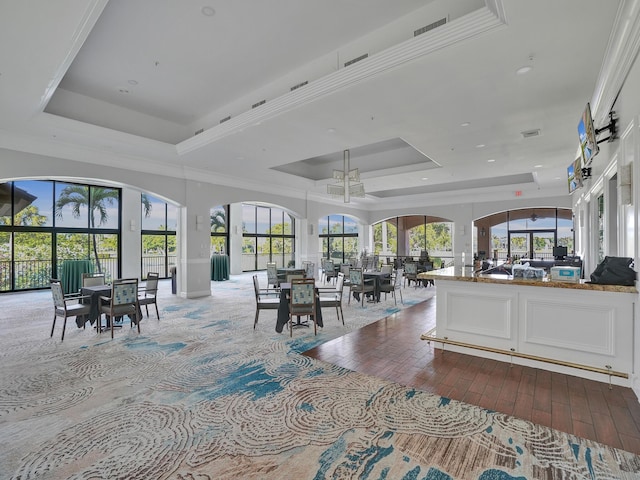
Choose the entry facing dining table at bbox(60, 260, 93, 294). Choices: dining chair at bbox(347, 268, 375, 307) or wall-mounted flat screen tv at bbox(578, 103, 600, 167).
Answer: the wall-mounted flat screen tv

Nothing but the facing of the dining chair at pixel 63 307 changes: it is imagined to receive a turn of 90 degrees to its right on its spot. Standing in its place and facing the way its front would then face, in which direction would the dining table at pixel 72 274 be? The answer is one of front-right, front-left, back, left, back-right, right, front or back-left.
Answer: back-left

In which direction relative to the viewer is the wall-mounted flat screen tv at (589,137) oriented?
to the viewer's left

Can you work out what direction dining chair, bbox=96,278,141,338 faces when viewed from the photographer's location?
facing away from the viewer and to the left of the viewer

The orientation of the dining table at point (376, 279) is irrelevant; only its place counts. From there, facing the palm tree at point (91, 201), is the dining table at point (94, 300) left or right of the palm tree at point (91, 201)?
left

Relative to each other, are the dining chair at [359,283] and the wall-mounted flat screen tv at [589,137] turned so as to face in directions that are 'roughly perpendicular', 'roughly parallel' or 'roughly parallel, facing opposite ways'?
roughly perpendicular

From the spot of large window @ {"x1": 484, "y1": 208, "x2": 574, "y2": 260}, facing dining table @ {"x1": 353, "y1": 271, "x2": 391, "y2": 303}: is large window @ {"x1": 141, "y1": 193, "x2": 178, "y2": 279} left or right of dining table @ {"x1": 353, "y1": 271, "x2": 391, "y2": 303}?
right

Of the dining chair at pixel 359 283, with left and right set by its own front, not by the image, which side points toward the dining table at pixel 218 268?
left

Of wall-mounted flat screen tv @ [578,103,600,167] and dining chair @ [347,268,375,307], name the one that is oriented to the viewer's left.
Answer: the wall-mounted flat screen tv

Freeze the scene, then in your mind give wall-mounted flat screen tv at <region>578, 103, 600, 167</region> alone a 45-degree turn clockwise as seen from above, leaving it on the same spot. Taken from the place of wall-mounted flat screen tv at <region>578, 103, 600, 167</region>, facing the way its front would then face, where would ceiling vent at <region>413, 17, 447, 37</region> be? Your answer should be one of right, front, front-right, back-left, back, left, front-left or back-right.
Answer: left

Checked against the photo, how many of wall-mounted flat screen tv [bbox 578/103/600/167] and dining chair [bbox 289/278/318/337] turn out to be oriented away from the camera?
1

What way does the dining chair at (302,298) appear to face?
away from the camera

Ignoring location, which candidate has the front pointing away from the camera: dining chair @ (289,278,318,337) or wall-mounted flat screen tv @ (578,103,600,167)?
the dining chair

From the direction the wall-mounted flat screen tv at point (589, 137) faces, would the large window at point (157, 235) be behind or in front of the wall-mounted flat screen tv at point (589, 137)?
in front

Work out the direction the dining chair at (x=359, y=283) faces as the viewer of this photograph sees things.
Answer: facing away from the viewer and to the right of the viewer

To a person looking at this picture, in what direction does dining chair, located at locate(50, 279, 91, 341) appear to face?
facing away from the viewer and to the right of the viewer

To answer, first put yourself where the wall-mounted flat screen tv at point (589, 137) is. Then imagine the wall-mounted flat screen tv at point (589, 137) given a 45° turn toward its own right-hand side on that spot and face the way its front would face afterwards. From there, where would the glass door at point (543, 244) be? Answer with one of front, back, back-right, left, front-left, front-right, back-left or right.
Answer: front-right
